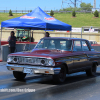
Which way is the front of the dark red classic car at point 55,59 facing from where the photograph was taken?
facing the viewer and to the left of the viewer
